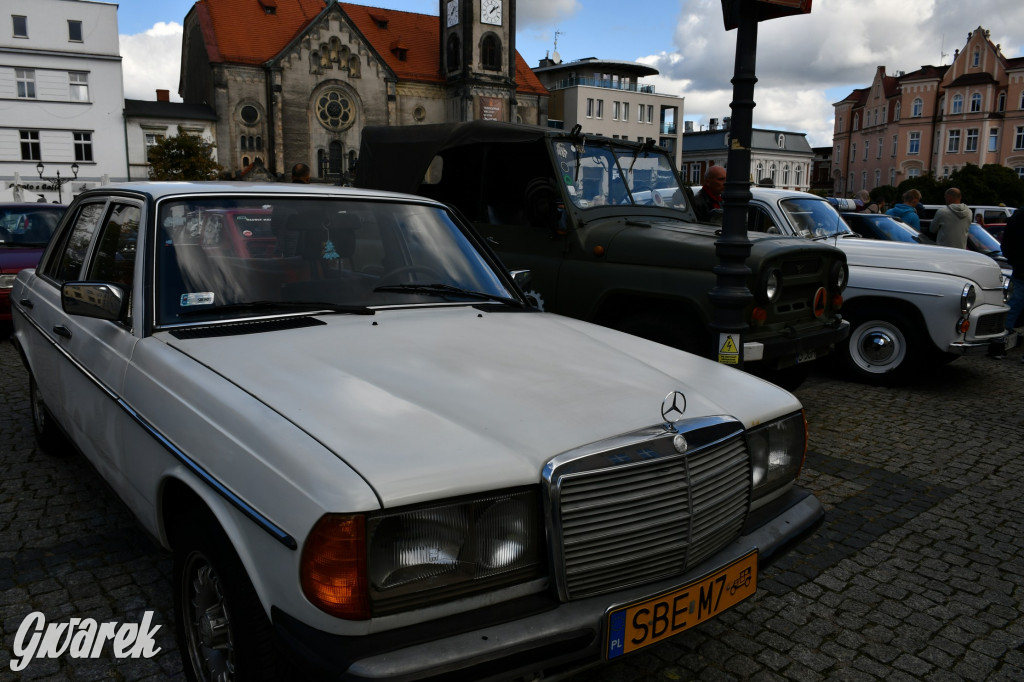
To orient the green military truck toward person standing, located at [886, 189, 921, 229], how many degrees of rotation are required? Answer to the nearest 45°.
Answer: approximately 90° to its left

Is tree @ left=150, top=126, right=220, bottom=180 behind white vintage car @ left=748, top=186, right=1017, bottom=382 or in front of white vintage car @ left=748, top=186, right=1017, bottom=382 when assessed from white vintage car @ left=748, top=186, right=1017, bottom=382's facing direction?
behind

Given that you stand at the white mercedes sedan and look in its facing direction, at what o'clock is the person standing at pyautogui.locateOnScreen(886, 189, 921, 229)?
The person standing is roughly at 9 o'clock from the white mercedes sedan.

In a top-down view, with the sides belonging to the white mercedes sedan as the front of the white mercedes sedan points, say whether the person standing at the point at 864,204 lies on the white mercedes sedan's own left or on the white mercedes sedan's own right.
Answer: on the white mercedes sedan's own left

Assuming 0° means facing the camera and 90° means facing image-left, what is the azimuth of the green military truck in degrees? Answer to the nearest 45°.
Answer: approximately 315°

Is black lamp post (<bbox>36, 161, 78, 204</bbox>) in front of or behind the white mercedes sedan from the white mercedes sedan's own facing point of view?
behind

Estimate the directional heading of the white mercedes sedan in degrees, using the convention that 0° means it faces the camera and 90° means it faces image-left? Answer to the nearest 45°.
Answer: approximately 315°

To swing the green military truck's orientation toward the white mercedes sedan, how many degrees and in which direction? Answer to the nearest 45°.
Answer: approximately 45° to its right

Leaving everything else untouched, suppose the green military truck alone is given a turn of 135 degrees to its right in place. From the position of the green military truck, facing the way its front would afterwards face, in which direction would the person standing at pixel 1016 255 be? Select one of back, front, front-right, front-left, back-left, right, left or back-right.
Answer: back-right

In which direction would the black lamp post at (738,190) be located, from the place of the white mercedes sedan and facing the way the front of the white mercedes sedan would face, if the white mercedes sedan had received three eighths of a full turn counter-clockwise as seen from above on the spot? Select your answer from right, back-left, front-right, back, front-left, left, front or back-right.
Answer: front-right

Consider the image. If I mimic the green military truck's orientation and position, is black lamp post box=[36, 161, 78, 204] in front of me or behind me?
behind

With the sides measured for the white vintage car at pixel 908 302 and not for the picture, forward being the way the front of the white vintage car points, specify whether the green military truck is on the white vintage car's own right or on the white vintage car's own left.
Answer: on the white vintage car's own right
